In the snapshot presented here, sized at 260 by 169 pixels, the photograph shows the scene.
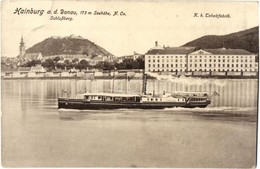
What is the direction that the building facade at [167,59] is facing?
toward the camera
